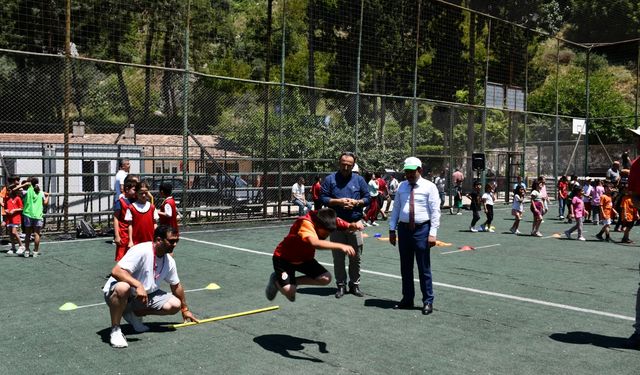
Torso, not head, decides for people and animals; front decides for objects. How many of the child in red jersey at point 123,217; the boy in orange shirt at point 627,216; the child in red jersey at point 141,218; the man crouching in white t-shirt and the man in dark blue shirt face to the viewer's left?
1

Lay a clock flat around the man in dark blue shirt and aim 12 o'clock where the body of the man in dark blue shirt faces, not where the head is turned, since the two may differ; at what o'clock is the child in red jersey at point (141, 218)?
The child in red jersey is roughly at 3 o'clock from the man in dark blue shirt.

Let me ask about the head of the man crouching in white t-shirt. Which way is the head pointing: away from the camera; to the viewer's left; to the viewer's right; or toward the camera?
to the viewer's right

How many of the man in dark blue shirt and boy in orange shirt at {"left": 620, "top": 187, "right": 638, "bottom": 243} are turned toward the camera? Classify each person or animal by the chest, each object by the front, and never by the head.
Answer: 1

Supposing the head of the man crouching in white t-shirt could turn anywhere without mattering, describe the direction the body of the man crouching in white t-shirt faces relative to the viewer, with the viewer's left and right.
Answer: facing the viewer and to the right of the viewer

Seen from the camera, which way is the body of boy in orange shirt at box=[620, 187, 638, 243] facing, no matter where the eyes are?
to the viewer's left

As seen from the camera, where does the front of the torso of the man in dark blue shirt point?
toward the camera

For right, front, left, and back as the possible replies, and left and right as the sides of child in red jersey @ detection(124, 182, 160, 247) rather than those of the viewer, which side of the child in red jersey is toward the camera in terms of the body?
front

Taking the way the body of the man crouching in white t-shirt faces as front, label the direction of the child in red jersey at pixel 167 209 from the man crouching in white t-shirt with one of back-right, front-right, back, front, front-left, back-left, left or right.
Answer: back-left

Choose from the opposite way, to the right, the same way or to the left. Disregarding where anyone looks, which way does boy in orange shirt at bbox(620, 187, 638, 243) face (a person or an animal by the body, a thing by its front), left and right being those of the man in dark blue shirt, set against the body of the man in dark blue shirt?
to the right

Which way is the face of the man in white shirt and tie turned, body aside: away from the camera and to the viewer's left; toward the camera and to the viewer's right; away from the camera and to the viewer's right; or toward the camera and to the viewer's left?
toward the camera and to the viewer's left

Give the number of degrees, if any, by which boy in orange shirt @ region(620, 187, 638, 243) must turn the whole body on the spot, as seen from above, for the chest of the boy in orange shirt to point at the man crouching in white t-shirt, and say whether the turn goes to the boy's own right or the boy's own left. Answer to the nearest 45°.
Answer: approximately 90° to the boy's own left

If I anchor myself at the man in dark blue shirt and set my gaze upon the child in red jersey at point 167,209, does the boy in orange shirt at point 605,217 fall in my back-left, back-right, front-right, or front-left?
back-right

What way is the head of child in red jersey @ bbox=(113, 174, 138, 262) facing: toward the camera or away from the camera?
toward the camera

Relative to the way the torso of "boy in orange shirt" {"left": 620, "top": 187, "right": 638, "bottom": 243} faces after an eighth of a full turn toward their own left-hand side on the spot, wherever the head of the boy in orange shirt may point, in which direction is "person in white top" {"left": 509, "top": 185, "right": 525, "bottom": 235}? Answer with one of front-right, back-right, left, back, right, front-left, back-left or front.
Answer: front-right

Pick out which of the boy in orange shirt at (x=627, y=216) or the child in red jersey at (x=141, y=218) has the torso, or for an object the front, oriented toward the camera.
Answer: the child in red jersey

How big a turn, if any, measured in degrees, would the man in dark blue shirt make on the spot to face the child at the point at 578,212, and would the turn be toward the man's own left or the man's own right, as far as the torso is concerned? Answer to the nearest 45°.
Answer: approximately 135° to the man's own left

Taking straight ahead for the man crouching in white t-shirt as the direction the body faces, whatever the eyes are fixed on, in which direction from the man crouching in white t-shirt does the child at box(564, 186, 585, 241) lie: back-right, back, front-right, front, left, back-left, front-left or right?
left
